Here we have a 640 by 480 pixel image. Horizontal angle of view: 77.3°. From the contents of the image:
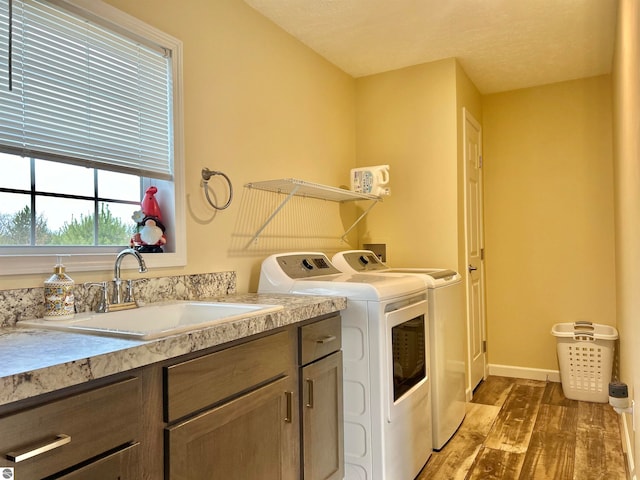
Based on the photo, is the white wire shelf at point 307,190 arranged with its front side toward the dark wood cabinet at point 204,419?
no

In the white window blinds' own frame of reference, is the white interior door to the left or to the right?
on its left

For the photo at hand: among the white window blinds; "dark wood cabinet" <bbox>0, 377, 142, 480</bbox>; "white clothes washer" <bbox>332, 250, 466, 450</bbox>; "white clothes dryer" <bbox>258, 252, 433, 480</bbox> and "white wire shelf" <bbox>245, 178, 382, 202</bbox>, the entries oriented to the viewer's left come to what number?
0

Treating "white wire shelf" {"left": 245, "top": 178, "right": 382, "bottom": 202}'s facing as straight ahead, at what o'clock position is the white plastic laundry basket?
The white plastic laundry basket is roughly at 10 o'clock from the white wire shelf.

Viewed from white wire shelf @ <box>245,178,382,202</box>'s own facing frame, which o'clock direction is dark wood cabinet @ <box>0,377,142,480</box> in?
The dark wood cabinet is roughly at 2 o'clock from the white wire shelf.

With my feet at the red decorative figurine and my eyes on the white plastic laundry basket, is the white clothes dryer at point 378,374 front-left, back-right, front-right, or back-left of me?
front-right

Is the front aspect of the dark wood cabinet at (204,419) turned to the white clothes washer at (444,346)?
no

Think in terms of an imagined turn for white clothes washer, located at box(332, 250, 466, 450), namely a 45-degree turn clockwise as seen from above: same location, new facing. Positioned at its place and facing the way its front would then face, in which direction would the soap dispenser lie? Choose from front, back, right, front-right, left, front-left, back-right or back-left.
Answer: right

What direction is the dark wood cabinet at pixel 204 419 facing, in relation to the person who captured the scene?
facing the viewer and to the right of the viewer

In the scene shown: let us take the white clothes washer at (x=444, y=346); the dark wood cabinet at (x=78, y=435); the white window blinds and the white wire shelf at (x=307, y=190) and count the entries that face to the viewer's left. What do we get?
0

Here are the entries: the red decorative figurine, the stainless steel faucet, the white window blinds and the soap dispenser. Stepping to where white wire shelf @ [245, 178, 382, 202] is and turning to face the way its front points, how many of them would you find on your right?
4

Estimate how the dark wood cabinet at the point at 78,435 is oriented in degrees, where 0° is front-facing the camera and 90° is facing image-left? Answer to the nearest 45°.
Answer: approximately 315°

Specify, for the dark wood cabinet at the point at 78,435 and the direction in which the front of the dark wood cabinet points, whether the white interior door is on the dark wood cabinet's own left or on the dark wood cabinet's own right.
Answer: on the dark wood cabinet's own left

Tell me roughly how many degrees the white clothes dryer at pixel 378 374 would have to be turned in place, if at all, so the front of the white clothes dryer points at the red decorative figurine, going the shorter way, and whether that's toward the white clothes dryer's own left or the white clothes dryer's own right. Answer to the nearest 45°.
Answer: approximately 135° to the white clothes dryer's own right

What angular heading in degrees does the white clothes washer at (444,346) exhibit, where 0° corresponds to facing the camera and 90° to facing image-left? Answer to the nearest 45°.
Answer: approximately 270°

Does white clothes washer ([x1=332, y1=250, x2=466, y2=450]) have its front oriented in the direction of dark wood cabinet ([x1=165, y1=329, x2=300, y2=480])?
no

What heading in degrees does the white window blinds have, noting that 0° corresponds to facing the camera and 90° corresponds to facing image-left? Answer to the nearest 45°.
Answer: approximately 315°
